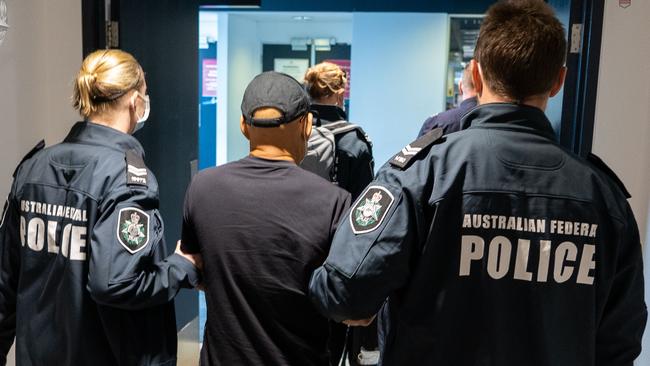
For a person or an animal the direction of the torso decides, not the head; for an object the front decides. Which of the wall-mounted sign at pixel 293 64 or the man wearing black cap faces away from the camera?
the man wearing black cap

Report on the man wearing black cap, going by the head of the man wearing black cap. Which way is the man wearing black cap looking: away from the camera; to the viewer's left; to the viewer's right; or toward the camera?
away from the camera

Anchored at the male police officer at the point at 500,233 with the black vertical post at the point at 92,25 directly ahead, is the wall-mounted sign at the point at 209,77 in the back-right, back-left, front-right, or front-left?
front-right

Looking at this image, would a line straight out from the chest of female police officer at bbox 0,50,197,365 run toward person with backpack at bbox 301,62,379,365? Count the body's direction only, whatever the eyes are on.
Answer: yes

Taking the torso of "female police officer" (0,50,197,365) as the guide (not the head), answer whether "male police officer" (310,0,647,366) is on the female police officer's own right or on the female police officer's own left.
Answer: on the female police officer's own right

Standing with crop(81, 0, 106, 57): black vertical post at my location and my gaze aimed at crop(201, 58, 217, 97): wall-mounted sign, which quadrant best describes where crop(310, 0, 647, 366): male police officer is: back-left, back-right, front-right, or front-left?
back-right

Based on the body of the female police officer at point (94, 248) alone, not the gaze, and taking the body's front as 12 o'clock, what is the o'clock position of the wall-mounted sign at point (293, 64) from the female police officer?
The wall-mounted sign is roughly at 11 o'clock from the female police officer.

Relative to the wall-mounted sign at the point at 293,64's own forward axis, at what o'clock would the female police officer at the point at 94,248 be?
The female police officer is roughly at 12 o'clock from the wall-mounted sign.

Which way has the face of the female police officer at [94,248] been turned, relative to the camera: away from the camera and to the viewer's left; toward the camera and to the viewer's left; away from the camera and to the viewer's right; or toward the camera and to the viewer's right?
away from the camera and to the viewer's right

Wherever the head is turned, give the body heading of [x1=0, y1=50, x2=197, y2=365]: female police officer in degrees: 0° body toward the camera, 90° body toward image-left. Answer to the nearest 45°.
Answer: approximately 225°

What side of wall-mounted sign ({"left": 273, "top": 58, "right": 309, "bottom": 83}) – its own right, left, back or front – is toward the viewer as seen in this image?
front

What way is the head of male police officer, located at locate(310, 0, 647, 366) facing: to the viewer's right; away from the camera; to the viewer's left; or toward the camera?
away from the camera

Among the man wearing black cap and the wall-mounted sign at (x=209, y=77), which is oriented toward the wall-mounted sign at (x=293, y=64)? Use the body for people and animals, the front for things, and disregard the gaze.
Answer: the man wearing black cap

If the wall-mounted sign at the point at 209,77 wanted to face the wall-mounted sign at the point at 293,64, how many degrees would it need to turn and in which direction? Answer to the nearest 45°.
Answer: approximately 90° to its left
